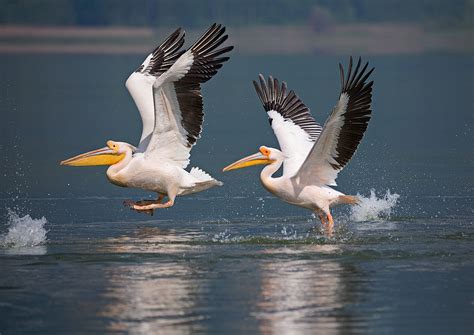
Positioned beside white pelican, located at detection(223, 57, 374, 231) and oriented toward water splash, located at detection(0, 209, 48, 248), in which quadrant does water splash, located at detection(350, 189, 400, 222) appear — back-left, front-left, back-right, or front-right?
back-right

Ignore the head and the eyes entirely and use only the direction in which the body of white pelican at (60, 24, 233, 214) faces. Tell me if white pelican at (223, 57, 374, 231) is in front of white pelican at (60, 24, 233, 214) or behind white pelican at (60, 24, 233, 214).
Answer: behind

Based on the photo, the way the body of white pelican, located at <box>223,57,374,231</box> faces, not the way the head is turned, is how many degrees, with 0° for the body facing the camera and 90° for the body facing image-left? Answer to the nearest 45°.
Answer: approximately 90°

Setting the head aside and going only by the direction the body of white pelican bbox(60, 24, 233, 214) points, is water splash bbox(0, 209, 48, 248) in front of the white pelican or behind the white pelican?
in front

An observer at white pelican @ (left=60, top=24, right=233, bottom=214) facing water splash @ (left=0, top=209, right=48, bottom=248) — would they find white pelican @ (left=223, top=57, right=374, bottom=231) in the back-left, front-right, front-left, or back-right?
back-left

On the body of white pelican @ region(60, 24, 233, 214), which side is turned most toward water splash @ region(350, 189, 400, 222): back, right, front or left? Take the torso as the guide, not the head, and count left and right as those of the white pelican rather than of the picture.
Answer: back

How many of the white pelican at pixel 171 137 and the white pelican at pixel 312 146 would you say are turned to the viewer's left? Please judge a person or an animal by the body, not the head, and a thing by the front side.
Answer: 2

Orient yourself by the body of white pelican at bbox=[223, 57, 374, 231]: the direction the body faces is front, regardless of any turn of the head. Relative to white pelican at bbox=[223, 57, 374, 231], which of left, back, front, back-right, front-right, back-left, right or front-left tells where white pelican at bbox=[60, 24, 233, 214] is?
front

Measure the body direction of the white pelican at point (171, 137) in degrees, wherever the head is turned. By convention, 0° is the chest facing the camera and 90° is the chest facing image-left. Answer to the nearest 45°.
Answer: approximately 90°
